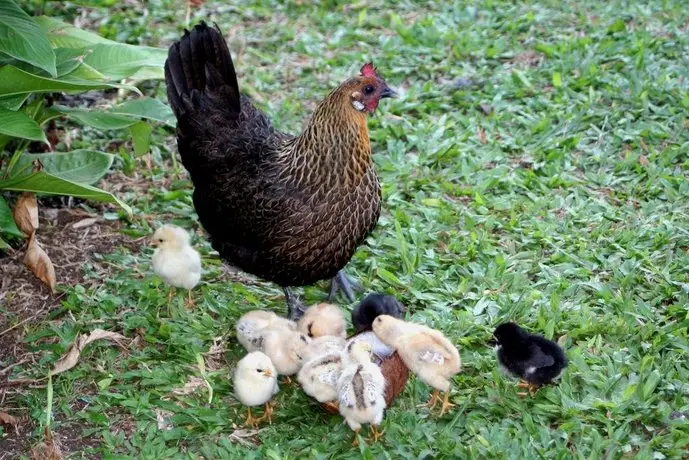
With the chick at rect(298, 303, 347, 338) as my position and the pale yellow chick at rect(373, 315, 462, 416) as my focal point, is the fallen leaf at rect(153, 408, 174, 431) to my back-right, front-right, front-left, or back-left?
back-right

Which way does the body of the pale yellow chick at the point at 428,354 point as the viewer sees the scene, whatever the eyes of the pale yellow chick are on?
to the viewer's left

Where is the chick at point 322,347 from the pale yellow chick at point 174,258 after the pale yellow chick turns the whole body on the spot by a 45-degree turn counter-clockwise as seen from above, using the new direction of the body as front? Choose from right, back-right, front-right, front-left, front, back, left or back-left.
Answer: front-left

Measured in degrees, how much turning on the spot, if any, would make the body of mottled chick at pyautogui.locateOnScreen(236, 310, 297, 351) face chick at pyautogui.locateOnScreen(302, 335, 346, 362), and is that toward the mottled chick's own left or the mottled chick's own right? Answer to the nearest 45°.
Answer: approximately 45° to the mottled chick's own right
